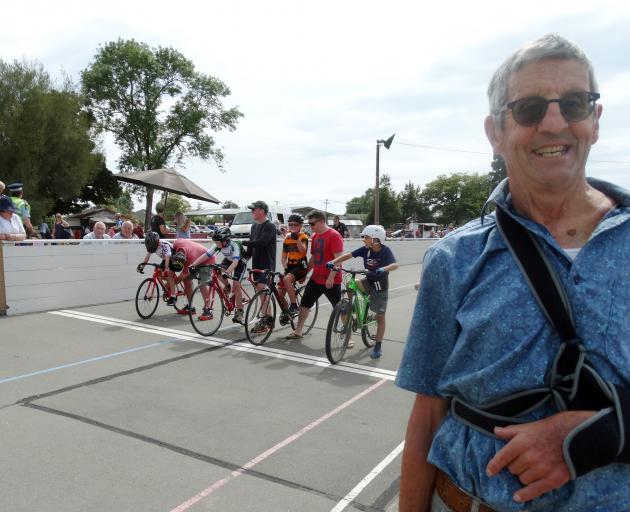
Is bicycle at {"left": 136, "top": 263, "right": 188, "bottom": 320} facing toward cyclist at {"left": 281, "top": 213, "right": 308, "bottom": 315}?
no

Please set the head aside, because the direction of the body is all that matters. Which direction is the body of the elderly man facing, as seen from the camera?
toward the camera

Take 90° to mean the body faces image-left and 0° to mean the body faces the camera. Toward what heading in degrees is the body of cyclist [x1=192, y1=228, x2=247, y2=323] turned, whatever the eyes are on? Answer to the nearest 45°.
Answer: approximately 45°

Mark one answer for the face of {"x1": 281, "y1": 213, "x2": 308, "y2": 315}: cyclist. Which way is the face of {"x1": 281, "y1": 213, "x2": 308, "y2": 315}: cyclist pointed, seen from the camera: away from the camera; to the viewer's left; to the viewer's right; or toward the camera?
toward the camera

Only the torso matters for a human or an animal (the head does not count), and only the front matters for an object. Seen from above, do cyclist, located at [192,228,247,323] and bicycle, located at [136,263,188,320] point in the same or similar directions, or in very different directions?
same or similar directions

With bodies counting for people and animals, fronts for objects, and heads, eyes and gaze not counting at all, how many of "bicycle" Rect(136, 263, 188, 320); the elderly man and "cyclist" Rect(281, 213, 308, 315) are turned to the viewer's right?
0

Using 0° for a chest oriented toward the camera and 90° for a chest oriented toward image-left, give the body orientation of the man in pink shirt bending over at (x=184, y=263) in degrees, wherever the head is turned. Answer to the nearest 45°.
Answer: approximately 45°

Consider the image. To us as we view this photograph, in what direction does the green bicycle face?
facing the viewer and to the left of the viewer

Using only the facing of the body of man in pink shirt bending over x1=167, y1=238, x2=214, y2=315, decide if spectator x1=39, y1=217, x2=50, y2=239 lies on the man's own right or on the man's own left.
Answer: on the man's own right

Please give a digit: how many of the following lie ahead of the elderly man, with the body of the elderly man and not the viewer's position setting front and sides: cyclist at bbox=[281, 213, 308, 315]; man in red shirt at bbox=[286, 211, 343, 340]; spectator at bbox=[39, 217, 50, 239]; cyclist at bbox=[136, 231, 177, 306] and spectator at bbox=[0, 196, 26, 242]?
0

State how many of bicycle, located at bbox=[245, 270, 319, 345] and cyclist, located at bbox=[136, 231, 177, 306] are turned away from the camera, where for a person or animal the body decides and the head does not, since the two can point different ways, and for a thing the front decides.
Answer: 0

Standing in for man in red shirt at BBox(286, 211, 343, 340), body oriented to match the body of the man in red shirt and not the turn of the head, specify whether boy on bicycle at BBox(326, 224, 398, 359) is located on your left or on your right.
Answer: on your left

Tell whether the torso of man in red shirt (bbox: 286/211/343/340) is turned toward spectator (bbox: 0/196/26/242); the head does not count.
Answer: no

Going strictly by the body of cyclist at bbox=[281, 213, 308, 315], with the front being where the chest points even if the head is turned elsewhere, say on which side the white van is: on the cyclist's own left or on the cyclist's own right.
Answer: on the cyclist's own right
